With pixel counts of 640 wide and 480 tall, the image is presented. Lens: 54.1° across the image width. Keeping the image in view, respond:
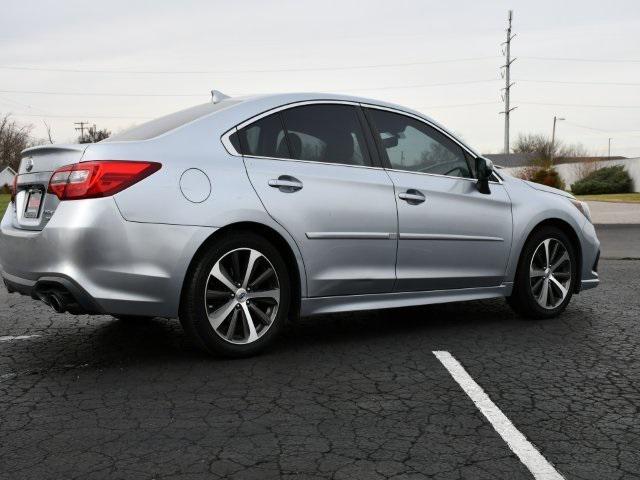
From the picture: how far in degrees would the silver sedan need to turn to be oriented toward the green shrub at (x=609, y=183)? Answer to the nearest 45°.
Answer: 0° — it already faces it

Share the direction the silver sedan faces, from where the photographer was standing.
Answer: facing away from the viewer and to the right of the viewer
